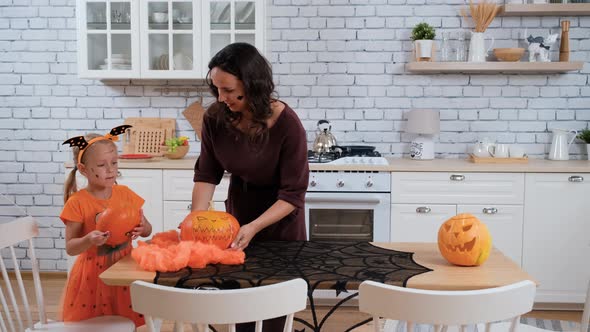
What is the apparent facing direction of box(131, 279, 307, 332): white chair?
away from the camera

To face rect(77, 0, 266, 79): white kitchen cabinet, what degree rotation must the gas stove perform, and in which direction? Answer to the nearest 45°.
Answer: approximately 90° to its right

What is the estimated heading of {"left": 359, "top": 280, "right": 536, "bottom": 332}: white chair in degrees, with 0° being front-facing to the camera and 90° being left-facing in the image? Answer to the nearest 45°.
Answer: approximately 180°

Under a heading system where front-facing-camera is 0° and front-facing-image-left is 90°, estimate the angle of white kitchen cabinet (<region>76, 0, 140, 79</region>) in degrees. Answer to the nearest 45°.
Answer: approximately 0°
